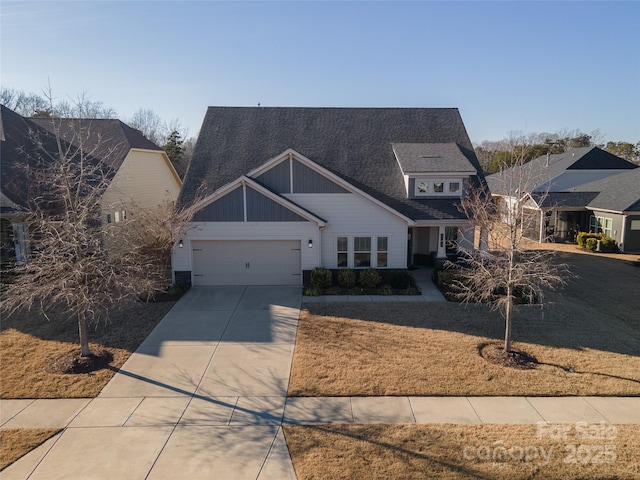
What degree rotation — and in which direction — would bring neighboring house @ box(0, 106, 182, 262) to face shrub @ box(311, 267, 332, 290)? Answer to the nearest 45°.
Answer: approximately 90° to its left

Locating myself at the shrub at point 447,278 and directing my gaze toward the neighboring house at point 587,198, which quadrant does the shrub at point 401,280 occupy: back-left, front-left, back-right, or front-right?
back-left

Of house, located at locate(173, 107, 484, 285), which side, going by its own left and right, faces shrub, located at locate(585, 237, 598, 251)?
left

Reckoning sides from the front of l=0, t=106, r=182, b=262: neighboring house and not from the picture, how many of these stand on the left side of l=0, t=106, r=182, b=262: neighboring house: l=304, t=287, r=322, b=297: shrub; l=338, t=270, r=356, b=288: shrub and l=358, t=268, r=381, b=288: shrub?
3

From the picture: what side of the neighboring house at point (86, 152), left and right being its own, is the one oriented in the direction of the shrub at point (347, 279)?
left

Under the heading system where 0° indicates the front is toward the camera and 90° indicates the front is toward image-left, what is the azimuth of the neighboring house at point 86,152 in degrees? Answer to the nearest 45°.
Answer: approximately 45°

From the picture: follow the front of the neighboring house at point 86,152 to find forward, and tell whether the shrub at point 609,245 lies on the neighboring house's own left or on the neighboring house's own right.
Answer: on the neighboring house's own left

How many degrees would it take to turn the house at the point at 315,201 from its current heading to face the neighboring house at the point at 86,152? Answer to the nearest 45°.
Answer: approximately 90° to its right
